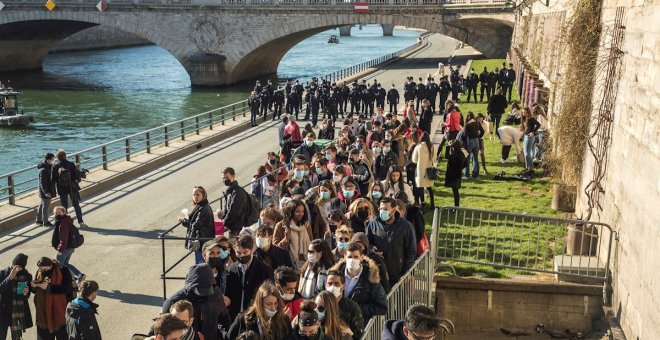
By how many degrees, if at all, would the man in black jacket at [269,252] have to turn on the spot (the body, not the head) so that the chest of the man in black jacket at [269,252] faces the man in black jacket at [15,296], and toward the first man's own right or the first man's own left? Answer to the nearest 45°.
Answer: approximately 45° to the first man's own right

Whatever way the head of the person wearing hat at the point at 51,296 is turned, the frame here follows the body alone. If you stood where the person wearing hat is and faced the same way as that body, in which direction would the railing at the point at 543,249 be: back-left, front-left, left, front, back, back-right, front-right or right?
back-left

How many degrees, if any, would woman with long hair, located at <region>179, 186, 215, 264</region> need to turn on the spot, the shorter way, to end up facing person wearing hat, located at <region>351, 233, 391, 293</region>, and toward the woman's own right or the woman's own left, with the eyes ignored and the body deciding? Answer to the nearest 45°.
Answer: approximately 90° to the woman's own left

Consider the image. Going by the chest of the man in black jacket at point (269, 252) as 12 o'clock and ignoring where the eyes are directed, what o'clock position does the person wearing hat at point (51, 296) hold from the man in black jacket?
The person wearing hat is roughly at 2 o'clock from the man in black jacket.

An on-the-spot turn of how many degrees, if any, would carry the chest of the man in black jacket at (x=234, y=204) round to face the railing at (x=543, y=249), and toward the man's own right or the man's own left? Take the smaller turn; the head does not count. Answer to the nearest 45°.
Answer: approximately 135° to the man's own left

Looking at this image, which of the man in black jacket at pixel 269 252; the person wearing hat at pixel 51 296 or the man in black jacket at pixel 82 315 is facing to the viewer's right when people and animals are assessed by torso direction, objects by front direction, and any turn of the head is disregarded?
the man in black jacket at pixel 82 315

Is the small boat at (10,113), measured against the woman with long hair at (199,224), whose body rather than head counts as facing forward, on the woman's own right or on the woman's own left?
on the woman's own right

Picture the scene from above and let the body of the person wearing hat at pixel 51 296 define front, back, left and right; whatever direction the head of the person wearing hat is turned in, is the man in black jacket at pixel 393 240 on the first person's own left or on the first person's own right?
on the first person's own left
